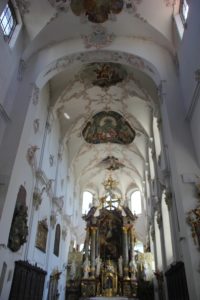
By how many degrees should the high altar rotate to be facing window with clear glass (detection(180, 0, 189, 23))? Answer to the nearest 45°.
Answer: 0° — it already faces it

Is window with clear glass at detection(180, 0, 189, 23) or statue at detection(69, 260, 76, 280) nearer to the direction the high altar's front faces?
the window with clear glass

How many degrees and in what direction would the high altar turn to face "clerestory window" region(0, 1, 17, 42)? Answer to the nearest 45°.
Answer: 0° — it already faces it

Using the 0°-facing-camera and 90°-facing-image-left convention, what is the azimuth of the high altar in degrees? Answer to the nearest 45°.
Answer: approximately 0°
